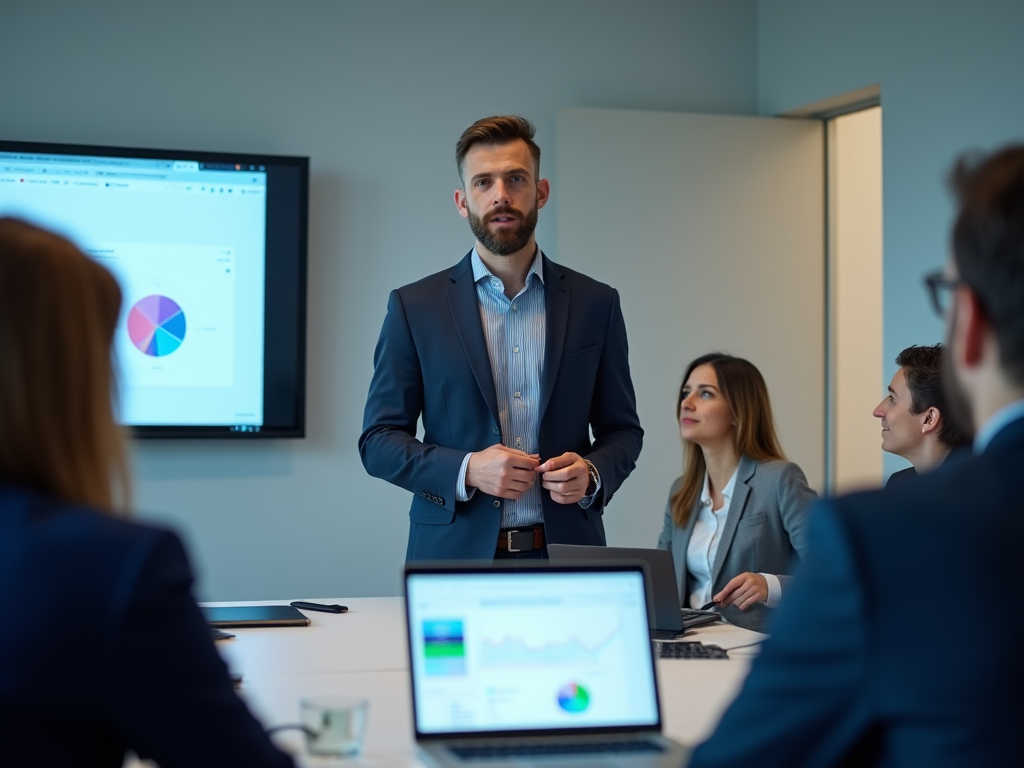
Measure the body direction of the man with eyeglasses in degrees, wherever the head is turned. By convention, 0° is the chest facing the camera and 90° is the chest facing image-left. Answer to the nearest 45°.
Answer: approximately 135°

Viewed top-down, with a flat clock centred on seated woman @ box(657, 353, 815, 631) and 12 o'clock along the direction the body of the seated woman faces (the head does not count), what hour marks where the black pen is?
The black pen is roughly at 12 o'clock from the seated woman.

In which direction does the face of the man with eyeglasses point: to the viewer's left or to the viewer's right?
to the viewer's left

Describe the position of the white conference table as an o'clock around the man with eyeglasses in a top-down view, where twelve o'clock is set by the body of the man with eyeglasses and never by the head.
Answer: The white conference table is roughly at 12 o'clock from the man with eyeglasses.

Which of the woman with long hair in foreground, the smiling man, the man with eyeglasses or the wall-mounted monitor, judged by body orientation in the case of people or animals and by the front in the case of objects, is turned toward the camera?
the wall-mounted monitor

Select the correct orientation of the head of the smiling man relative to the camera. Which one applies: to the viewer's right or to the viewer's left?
to the viewer's left

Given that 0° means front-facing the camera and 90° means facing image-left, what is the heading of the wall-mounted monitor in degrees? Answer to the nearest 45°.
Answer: approximately 0°

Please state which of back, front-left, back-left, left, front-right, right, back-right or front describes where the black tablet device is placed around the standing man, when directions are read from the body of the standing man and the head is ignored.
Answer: front-right

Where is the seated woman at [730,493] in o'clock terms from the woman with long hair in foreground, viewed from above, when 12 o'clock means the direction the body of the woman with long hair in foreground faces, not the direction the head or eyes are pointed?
The seated woman is roughly at 12 o'clock from the woman with long hair in foreground.

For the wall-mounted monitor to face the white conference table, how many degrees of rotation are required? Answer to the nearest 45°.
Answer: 0° — it already faces it

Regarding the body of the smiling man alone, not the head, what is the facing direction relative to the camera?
to the viewer's left

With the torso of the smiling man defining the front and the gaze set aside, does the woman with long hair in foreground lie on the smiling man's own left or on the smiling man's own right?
on the smiling man's own left

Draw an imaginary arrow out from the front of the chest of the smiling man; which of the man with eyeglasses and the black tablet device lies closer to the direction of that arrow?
the black tablet device

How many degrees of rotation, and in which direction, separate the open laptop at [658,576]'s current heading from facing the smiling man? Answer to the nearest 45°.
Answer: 0° — it already faces them
